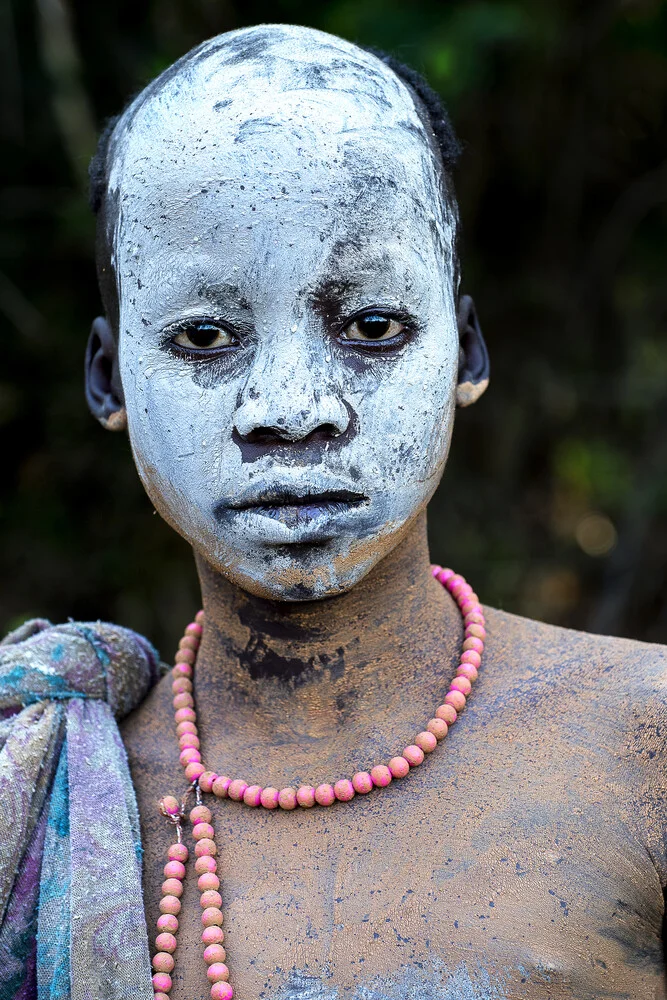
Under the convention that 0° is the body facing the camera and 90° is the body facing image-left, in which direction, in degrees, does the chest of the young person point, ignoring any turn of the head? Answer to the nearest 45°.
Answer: approximately 0°
